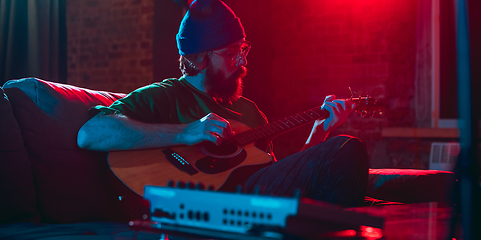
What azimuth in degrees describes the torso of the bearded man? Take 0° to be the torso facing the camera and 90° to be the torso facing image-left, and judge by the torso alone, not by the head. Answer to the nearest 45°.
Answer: approximately 315°

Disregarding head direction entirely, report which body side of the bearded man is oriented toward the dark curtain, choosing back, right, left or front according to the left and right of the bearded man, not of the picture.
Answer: back
